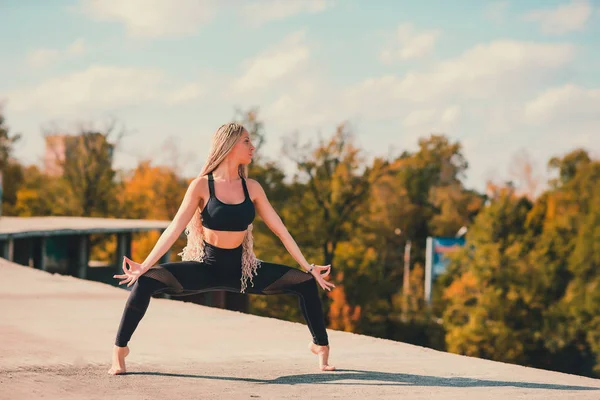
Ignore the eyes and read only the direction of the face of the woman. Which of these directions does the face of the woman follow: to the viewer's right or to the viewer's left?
to the viewer's right

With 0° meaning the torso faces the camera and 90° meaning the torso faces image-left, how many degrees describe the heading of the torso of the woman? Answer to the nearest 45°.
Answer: approximately 0°
